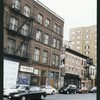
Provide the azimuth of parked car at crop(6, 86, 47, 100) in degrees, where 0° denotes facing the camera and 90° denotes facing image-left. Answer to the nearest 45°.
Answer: approximately 45°

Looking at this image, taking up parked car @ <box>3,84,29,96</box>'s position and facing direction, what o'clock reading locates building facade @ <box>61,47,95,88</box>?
The building facade is roughly at 5 o'clock from the parked car.

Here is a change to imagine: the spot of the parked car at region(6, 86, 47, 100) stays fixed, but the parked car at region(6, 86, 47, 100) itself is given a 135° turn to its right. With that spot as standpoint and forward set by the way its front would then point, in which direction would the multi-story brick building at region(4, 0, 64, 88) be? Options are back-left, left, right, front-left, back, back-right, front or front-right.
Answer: front

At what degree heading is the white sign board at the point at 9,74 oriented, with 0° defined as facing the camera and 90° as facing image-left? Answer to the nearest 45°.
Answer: approximately 315°

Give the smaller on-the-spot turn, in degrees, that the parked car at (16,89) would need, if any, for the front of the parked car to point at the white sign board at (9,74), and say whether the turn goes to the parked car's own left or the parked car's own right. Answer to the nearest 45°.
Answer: approximately 135° to the parked car's own right
